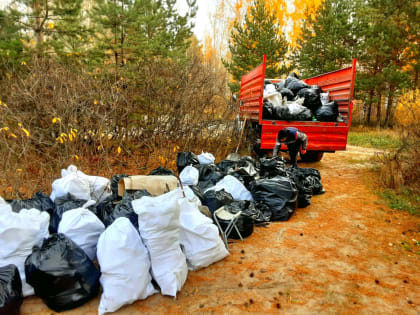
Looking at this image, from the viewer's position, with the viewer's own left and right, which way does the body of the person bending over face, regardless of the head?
facing the viewer and to the left of the viewer

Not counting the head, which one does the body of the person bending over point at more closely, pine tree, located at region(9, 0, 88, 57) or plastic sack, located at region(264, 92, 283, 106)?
the pine tree

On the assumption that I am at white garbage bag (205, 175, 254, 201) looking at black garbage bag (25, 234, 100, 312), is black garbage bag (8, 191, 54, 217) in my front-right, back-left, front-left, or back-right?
front-right

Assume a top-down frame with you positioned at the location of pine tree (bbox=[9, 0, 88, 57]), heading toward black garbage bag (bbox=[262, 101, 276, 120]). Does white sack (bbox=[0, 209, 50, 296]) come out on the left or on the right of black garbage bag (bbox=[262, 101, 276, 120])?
right

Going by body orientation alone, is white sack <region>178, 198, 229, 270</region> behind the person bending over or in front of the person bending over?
in front

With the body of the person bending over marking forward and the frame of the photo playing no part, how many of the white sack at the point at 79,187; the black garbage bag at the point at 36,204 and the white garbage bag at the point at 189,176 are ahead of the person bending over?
3

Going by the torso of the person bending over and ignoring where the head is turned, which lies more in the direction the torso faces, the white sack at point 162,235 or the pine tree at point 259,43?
the white sack

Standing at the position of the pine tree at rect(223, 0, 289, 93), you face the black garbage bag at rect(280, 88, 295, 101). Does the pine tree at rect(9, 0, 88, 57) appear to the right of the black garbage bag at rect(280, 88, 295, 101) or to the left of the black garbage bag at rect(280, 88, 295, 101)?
right

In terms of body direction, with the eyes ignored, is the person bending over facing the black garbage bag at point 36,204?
yes

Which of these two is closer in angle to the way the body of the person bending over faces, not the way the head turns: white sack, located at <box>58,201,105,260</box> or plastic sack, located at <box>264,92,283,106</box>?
the white sack

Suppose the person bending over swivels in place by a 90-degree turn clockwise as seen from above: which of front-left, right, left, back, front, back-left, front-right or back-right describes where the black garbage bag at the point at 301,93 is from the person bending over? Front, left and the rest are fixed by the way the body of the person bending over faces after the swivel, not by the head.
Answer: front-right

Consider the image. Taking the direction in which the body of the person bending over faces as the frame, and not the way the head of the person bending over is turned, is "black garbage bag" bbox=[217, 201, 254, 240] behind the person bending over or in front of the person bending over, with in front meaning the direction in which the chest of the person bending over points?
in front

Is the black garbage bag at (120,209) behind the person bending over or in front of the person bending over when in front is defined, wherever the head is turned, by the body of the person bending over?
in front

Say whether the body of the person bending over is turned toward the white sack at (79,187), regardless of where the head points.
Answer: yes

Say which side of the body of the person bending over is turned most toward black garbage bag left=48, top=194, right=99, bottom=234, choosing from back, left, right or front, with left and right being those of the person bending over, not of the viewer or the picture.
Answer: front

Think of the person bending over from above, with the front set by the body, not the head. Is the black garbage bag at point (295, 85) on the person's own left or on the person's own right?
on the person's own right

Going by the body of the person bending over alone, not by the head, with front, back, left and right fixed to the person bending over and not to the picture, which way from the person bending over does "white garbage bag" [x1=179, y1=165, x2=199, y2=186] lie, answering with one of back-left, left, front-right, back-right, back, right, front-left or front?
front

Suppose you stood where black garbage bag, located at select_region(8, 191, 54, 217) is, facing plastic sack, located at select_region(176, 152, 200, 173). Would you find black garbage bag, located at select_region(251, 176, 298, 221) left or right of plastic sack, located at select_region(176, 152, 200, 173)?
right
